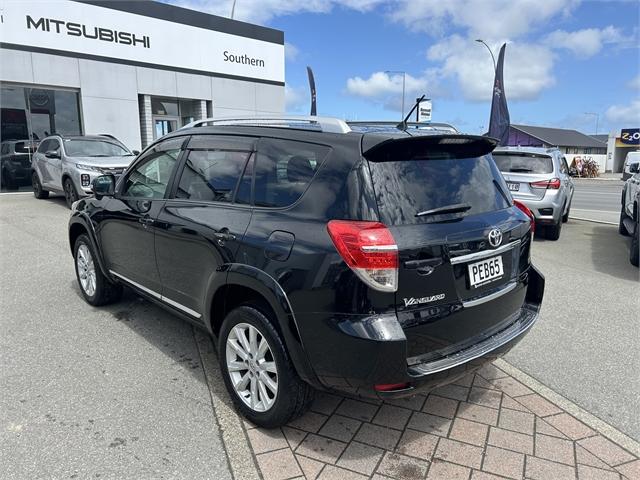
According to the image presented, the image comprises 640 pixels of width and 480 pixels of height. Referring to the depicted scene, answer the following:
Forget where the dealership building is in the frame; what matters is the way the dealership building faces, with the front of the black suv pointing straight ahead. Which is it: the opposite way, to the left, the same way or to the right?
the opposite way

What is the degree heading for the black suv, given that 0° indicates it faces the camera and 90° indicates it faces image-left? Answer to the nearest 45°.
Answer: approximately 135°

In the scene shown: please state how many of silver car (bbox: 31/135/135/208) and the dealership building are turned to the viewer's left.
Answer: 0

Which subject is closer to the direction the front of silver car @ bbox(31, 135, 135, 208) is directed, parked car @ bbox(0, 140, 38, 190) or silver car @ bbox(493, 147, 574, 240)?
the silver car

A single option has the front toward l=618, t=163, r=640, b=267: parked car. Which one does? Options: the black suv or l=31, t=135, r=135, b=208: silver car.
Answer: the silver car

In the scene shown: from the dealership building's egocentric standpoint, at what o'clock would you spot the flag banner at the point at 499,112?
The flag banner is roughly at 11 o'clock from the dealership building.

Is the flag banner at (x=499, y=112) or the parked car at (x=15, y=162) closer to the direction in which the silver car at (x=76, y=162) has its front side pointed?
the flag banner

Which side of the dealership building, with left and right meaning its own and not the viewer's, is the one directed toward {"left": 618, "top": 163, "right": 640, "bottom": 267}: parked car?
front

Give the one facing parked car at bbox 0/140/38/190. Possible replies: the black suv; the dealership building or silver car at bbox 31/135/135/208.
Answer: the black suv

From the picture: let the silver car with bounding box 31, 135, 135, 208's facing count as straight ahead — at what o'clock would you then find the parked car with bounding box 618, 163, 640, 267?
The parked car is roughly at 12 o'clock from the silver car.

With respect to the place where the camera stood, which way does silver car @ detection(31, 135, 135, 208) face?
facing the viewer and to the right of the viewer

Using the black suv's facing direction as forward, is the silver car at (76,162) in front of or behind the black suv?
in front

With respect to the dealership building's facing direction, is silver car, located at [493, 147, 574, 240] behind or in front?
in front

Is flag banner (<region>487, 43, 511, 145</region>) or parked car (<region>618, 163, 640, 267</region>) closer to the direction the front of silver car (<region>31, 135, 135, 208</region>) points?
the parked car
